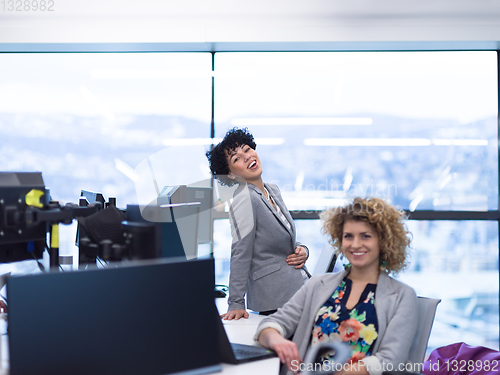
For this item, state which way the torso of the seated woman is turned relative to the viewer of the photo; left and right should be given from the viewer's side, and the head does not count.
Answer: facing the viewer and to the left of the viewer

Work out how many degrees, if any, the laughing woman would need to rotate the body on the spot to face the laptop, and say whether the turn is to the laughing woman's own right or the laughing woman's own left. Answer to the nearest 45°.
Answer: approximately 45° to the laughing woman's own right

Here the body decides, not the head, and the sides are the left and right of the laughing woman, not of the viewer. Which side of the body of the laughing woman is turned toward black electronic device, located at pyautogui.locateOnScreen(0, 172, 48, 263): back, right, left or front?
right

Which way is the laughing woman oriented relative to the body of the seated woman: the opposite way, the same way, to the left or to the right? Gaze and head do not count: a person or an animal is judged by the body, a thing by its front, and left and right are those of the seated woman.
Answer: to the left

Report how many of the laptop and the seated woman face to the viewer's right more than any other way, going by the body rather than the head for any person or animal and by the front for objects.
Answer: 1

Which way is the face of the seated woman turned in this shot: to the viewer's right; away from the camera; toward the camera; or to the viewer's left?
toward the camera

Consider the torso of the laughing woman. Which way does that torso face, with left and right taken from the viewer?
facing the viewer and to the right of the viewer

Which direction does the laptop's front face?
to the viewer's right
